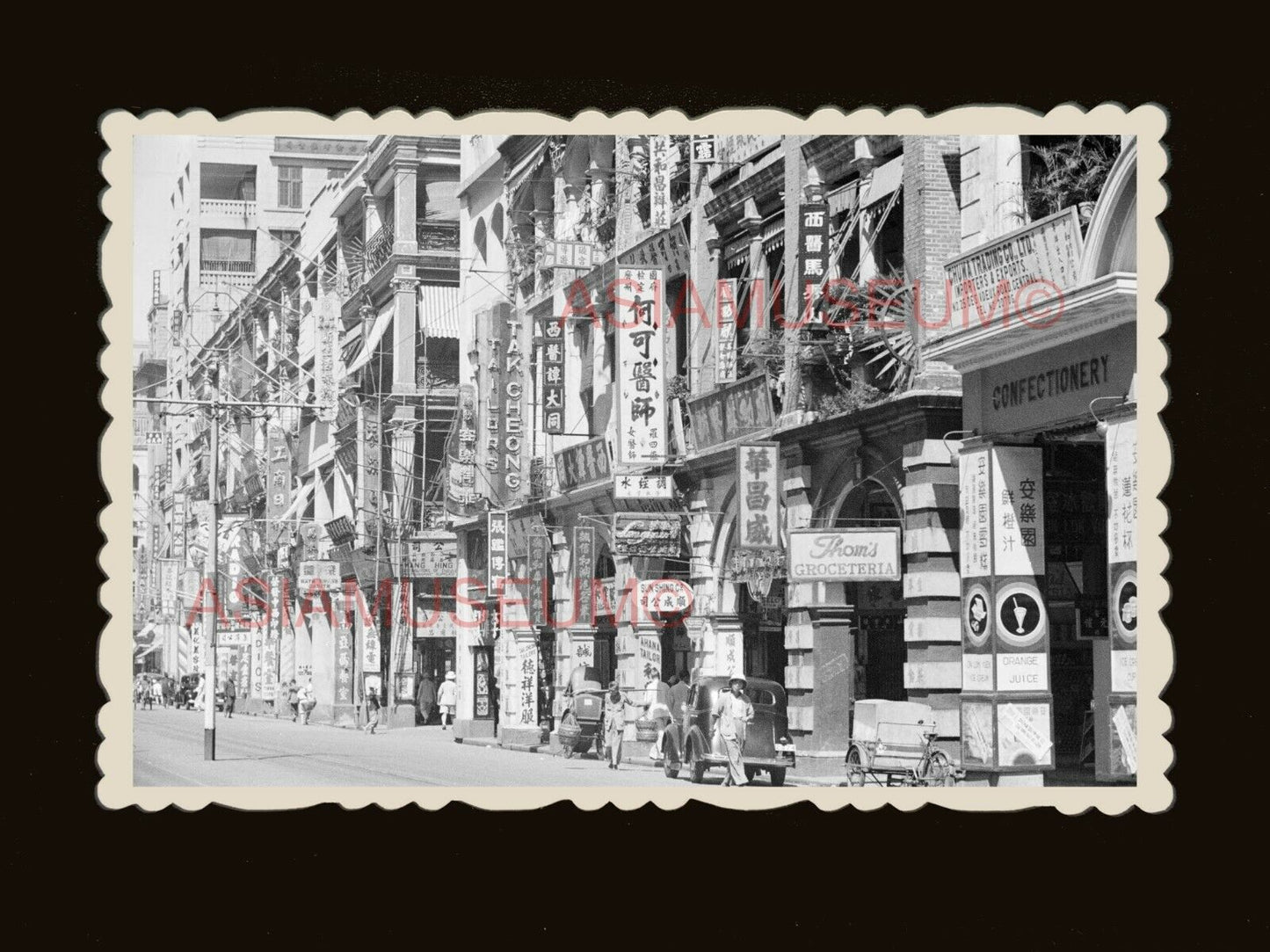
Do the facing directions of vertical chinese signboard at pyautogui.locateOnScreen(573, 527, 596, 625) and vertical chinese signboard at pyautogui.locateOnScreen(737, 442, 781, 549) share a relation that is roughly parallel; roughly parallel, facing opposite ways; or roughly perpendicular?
roughly parallel

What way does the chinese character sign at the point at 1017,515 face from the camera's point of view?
toward the camera

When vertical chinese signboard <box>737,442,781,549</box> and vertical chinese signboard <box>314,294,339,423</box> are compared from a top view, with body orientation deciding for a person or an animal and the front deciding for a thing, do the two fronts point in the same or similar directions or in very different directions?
same or similar directions

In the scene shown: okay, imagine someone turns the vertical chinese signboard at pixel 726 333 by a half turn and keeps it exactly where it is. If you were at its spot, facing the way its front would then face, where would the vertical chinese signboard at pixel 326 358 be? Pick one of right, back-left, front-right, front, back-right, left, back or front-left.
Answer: front-left

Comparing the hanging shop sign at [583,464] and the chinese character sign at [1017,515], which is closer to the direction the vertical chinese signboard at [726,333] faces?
the chinese character sign

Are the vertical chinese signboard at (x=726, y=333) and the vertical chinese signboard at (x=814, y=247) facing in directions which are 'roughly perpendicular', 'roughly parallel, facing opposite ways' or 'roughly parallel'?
roughly parallel

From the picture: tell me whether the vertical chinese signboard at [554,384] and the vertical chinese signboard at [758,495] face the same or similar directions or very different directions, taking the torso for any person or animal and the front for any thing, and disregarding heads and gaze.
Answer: same or similar directions

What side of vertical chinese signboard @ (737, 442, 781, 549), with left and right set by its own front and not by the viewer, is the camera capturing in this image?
front

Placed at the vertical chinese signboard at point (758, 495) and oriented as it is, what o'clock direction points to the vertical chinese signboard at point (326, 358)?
the vertical chinese signboard at point (326, 358) is roughly at 5 o'clock from the vertical chinese signboard at point (758, 495).

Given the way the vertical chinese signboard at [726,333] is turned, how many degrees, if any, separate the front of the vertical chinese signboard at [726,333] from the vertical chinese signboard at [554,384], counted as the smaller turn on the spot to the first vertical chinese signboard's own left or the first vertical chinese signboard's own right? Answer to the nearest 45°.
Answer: approximately 135° to the first vertical chinese signboard's own right
